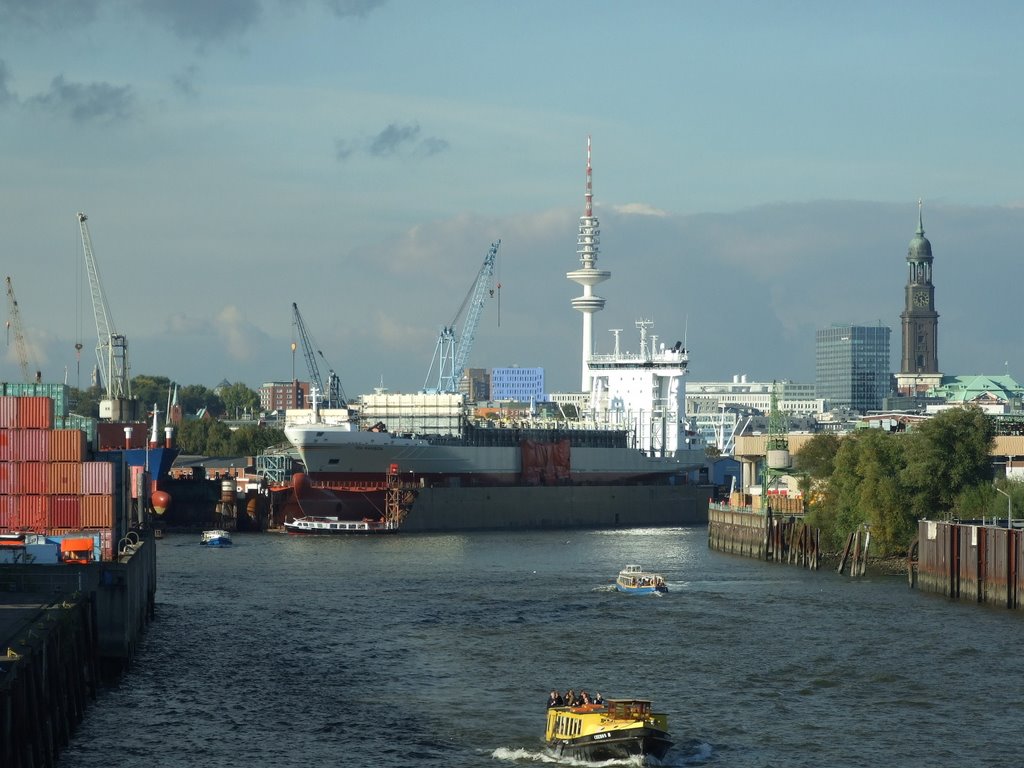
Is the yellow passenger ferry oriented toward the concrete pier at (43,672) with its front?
no
